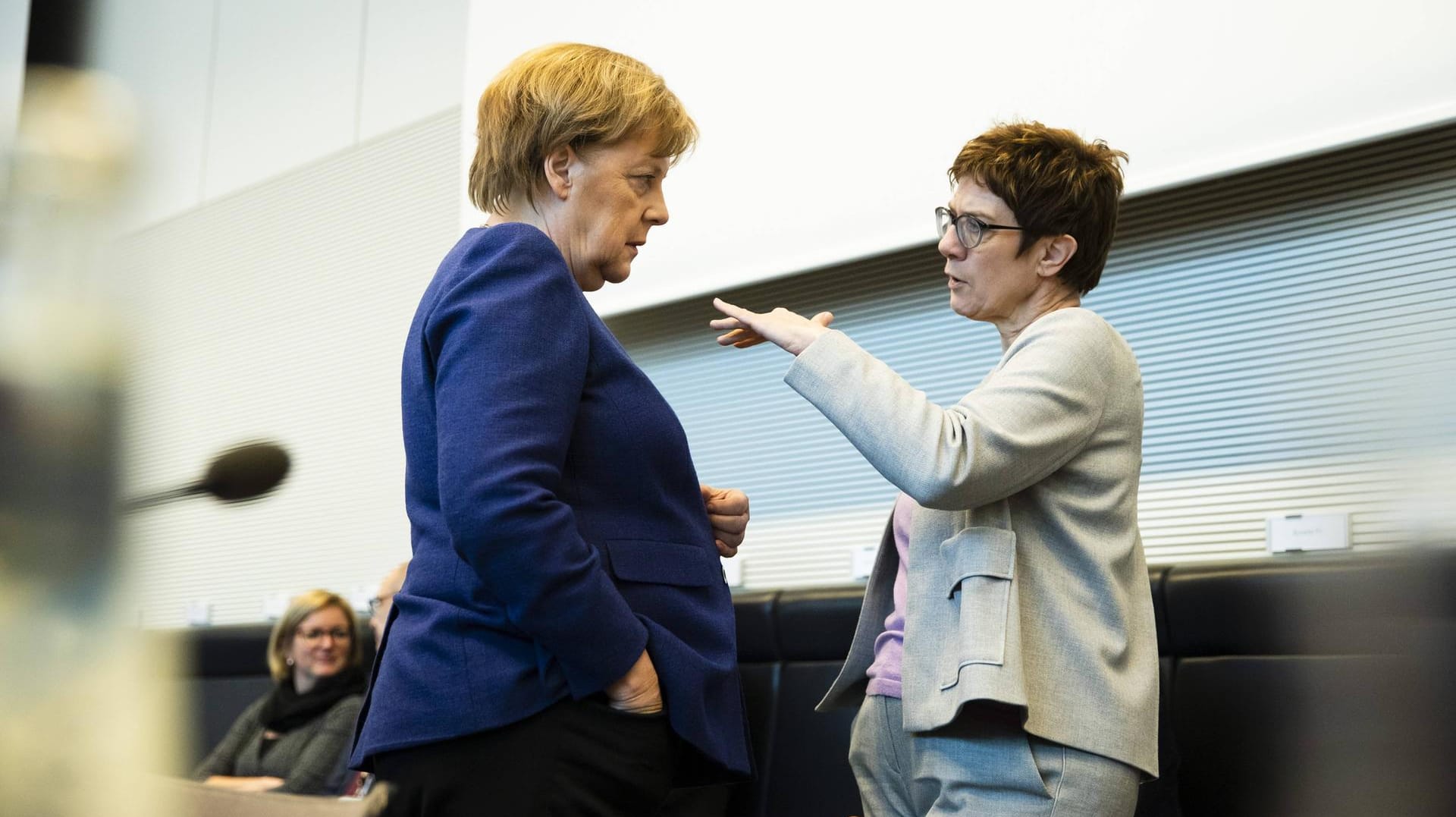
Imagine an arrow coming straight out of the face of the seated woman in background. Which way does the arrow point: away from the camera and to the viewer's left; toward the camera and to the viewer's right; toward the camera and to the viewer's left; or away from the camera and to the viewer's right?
toward the camera and to the viewer's right

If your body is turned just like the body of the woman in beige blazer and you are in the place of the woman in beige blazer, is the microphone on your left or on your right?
on your left

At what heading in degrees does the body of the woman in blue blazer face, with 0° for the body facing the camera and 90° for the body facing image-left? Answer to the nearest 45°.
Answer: approximately 270°

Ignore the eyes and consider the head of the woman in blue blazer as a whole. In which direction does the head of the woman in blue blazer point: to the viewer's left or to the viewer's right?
to the viewer's right

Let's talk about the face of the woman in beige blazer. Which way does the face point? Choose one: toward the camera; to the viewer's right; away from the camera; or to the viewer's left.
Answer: to the viewer's left

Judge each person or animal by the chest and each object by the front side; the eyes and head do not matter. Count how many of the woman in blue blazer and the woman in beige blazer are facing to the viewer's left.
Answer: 1

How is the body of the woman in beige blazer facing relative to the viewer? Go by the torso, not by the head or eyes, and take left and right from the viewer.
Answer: facing to the left of the viewer

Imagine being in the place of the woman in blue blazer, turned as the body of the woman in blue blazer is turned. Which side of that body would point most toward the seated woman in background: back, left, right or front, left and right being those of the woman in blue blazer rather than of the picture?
left

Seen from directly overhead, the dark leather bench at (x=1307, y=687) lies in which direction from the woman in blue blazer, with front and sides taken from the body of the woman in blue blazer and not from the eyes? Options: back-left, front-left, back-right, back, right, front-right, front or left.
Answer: front-left

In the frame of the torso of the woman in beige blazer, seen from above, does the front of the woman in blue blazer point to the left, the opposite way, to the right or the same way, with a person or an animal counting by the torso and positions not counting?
the opposite way
